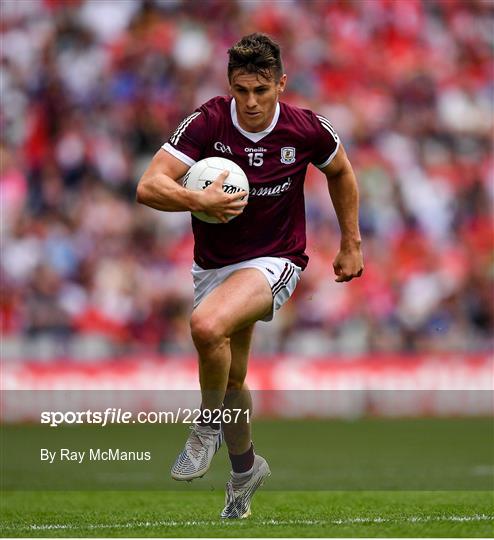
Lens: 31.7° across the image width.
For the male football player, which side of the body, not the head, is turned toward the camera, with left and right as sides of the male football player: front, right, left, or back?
front
